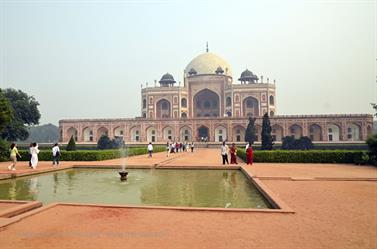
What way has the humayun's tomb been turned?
toward the camera

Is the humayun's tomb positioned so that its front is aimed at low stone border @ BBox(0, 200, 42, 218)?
yes

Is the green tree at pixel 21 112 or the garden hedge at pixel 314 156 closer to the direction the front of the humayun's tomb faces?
the garden hedge

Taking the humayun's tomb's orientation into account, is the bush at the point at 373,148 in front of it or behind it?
in front

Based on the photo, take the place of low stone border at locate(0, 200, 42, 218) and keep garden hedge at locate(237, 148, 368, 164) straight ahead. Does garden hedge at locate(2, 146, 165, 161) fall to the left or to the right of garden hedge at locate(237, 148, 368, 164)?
left

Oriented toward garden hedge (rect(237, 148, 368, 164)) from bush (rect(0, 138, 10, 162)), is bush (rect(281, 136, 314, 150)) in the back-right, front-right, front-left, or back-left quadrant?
front-left

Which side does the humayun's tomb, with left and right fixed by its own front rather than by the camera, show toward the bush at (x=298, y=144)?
front

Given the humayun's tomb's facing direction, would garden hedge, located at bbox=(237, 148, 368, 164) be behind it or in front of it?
in front

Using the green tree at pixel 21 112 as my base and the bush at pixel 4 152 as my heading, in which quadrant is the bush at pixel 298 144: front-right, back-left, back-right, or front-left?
front-left

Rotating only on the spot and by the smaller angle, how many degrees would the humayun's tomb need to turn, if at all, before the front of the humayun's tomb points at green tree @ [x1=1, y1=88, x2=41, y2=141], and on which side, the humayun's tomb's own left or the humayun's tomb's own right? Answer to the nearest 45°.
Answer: approximately 45° to the humayun's tomb's own right

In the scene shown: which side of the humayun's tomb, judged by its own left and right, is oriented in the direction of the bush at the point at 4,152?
front

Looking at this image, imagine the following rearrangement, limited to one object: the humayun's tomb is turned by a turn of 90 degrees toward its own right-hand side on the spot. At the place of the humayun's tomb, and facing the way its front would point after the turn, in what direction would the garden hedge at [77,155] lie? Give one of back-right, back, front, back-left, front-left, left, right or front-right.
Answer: left
